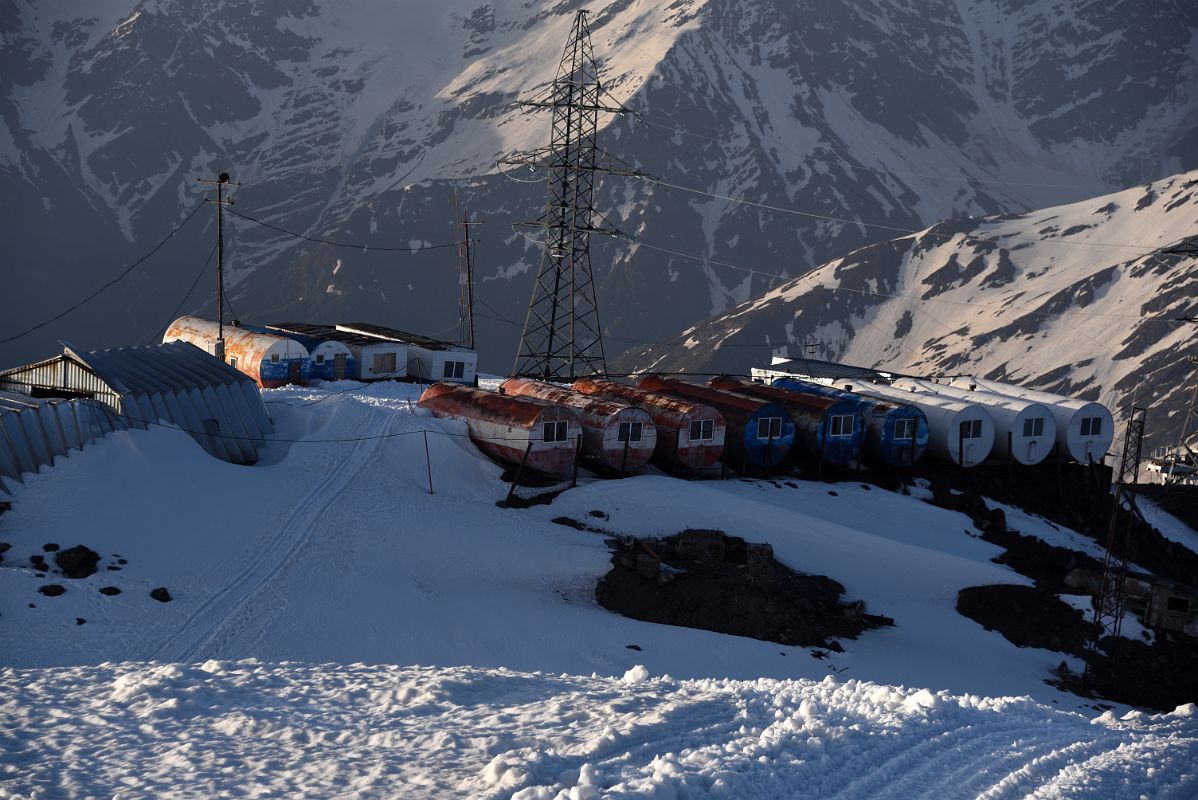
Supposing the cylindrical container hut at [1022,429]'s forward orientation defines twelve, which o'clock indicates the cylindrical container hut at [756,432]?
the cylindrical container hut at [756,432] is roughly at 3 o'clock from the cylindrical container hut at [1022,429].

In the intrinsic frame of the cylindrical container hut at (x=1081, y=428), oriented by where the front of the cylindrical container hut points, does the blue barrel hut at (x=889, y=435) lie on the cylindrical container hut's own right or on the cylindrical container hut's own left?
on the cylindrical container hut's own right

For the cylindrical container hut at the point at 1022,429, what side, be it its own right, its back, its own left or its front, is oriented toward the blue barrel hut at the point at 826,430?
right

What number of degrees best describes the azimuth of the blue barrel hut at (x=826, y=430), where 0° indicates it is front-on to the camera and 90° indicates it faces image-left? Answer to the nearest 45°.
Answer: approximately 315°

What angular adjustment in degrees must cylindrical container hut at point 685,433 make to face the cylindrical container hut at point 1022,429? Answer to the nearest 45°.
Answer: approximately 90° to its left

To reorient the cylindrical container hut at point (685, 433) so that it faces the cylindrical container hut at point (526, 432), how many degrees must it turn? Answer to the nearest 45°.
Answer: approximately 90° to its right

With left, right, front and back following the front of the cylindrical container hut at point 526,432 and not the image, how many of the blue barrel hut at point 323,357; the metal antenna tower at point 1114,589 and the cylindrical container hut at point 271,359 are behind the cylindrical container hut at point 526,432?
2
